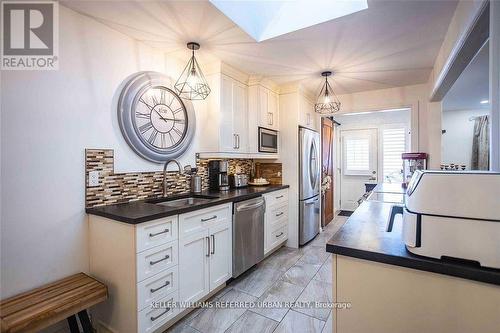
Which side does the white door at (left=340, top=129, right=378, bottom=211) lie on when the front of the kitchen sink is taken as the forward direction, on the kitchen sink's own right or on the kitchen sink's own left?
on the kitchen sink's own left

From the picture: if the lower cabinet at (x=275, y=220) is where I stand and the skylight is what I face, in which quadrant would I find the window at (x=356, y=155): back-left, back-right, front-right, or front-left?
back-left

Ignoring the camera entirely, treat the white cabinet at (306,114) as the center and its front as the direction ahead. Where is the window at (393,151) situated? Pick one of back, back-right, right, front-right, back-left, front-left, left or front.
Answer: front-left

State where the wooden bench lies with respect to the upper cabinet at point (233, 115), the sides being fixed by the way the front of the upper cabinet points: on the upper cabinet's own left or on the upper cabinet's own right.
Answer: on the upper cabinet's own right

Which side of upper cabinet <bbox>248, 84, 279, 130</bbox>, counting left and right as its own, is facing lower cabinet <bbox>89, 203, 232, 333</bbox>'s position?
right

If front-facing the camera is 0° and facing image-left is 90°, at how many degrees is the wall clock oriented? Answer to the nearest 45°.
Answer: approximately 315°

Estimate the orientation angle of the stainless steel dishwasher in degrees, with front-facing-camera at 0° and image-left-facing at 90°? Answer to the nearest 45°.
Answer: approximately 315°

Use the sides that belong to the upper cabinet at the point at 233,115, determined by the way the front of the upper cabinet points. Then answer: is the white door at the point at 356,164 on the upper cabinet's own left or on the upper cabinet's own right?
on the upper cabinet's own left

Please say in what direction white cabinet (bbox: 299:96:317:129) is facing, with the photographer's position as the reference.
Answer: facing to the right of the viewer
